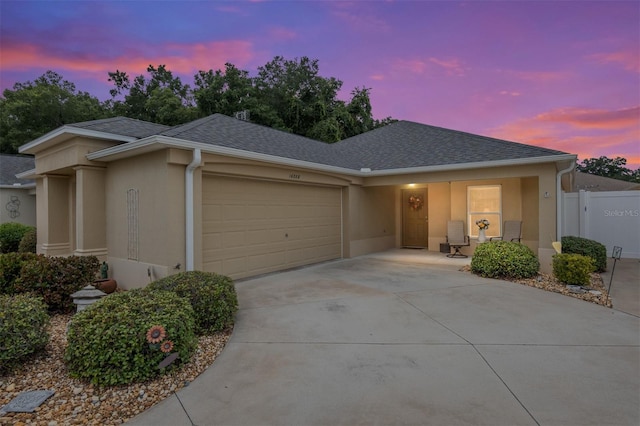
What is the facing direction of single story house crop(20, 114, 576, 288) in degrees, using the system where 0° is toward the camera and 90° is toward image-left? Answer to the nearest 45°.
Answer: approximately 45°

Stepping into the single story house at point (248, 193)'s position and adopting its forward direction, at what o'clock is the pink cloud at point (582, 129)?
The pink cloud is roughly at 7 o'clock from the single story house.

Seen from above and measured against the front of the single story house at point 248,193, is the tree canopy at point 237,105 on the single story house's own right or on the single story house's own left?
on the single story house's own right

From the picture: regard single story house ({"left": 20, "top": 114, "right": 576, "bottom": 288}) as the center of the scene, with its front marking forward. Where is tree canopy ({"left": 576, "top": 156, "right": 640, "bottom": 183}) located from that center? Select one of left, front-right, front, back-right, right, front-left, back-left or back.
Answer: back

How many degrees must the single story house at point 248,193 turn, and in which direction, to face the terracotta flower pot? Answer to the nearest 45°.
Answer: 0° — it already faces it

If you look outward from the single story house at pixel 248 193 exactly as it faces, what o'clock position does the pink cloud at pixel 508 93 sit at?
The pink cloud is roughly at 7 o'clock from the single story house.

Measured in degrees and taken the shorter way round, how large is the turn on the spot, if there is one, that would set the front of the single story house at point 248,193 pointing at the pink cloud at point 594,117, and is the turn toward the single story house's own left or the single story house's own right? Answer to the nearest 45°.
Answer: approximately 135° to the single story house's own left

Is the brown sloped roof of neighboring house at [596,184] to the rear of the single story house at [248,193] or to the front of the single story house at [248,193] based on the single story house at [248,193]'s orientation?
to the rear

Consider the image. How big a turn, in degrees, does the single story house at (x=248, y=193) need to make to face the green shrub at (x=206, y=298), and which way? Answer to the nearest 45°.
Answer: approximately 45° to its left

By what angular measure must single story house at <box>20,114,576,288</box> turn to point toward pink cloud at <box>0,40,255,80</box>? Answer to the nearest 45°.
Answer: approximately 90° to its right

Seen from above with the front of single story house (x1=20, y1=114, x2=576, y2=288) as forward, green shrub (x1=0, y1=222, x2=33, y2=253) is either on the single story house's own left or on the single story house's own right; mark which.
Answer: on the single story house's own right
